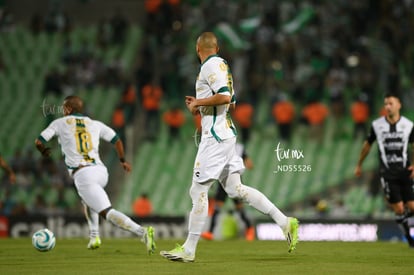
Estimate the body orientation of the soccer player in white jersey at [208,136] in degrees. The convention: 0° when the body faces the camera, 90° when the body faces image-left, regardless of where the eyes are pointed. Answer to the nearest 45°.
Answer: approximately 90°

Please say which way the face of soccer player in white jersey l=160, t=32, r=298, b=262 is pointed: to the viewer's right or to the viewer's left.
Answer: to the viewer's left

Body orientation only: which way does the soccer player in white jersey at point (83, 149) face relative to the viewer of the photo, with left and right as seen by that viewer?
facing away from the viewer and to the left of the viewer

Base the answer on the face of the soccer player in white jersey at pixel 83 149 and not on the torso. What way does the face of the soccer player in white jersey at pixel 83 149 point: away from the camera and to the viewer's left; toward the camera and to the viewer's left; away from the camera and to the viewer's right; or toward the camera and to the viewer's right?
away from the camera and to the viewer's left
